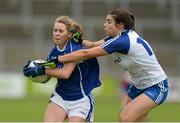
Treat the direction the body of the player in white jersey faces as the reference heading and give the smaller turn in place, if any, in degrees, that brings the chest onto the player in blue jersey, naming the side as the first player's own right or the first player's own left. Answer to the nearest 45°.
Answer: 0° — they already face them

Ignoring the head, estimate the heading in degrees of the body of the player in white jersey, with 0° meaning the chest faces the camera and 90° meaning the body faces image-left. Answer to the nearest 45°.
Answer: approximately 90°

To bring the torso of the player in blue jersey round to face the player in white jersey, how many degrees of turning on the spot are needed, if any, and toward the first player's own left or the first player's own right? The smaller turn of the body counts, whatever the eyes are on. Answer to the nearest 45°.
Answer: approximately 135° to the first player's own left

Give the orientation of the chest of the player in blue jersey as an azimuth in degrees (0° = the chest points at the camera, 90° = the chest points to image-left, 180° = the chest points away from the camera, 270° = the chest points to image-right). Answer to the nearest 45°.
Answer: approximately 45°
